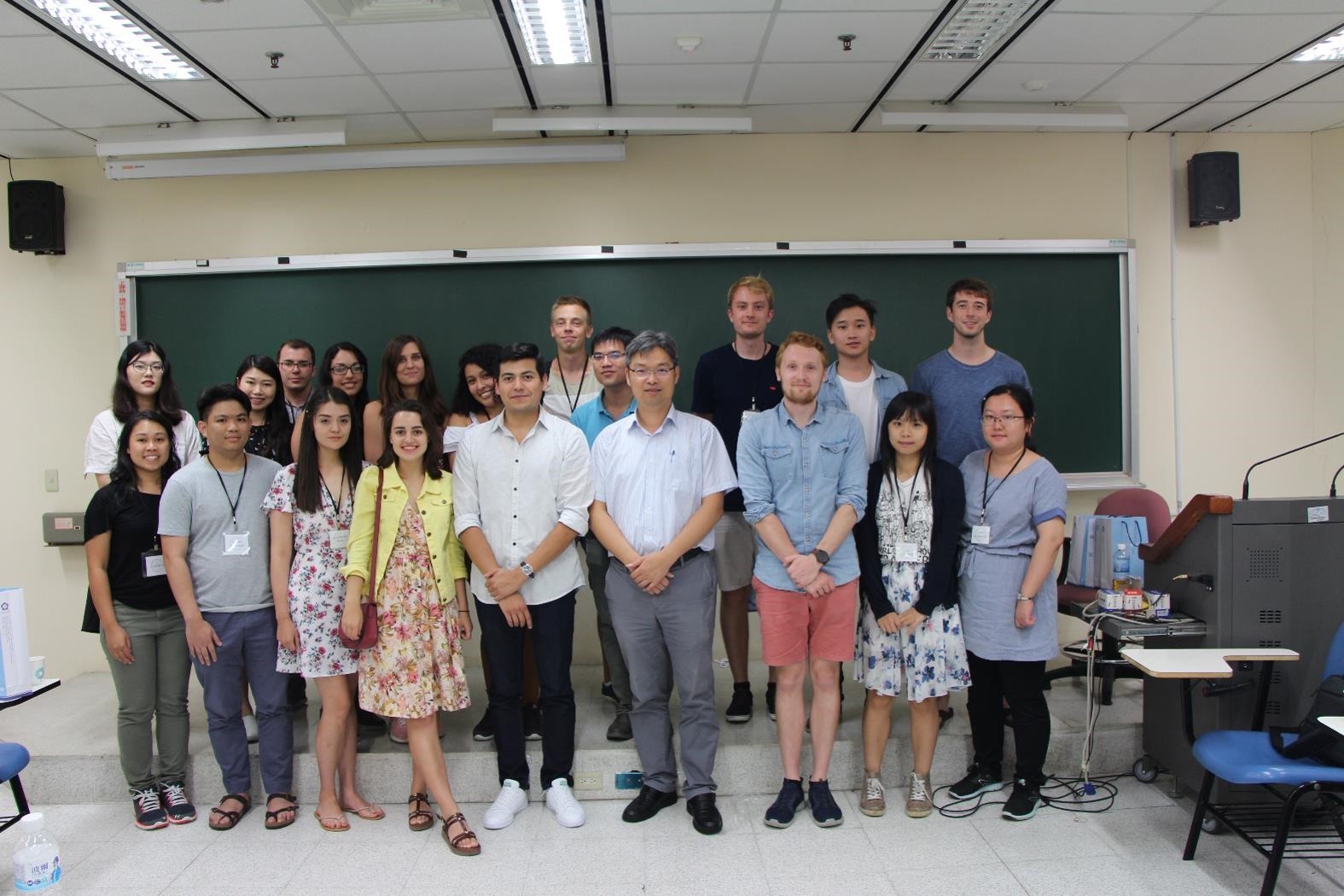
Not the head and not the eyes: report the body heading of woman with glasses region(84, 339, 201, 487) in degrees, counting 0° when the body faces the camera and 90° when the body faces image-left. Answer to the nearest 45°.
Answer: approximately 0°

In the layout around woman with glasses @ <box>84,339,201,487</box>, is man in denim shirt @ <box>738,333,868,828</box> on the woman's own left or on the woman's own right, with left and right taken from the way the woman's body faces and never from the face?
on the woman's own left

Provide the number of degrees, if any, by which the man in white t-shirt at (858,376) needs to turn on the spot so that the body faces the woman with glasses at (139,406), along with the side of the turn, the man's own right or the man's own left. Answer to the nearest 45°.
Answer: approximately 90° to the man's own right

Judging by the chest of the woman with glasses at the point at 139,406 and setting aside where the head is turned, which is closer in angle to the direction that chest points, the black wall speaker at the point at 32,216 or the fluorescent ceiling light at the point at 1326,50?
the fluorescent ceiling light

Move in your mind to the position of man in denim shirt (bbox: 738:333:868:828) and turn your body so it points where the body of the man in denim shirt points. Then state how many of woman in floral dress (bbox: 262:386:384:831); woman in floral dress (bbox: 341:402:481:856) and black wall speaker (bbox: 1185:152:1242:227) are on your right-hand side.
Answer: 2
